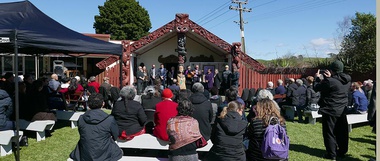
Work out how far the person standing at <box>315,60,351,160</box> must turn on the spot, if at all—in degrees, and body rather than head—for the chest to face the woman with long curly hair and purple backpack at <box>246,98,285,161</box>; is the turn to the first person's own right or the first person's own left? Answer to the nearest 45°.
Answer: approximately 90° to the first person's own left

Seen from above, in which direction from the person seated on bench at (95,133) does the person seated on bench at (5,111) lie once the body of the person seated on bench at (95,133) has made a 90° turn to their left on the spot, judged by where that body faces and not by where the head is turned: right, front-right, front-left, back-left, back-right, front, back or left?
front-right

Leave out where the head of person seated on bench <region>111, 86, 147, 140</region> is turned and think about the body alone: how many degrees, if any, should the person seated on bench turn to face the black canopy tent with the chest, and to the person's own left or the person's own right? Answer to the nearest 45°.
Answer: approximately 45° to the person's own left

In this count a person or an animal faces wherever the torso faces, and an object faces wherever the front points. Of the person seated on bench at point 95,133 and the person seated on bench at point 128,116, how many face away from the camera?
2

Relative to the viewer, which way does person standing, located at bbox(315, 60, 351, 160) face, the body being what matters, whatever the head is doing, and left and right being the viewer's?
facing away from the viewer and to the left of the viewer

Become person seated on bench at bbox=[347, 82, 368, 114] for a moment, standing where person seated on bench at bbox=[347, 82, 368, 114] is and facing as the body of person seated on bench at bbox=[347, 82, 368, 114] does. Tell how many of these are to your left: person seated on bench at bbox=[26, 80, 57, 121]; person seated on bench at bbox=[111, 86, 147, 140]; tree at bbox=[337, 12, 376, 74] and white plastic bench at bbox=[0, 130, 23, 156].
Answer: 3

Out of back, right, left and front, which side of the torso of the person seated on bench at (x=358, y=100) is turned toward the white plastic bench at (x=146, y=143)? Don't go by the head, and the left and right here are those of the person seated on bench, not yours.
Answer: left

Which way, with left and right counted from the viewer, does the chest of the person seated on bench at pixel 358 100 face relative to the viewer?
facing away from the viewer and to the left of the viewer

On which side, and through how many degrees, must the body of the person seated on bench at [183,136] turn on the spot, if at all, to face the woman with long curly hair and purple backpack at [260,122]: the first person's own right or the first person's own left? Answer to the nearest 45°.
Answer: approximately 90° to the first person's own right

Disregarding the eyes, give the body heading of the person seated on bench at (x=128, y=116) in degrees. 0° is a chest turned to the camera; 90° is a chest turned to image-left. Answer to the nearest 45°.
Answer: approximately 180°

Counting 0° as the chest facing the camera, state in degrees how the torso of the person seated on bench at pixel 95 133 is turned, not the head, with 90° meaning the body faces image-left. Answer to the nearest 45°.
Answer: approximately 180°

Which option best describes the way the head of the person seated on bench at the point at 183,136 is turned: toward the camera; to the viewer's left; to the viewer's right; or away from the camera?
away from the camera

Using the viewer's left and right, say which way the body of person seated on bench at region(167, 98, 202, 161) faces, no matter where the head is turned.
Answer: facing away from the viewer

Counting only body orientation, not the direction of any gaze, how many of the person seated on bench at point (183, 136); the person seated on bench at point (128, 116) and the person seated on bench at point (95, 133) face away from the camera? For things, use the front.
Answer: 3
